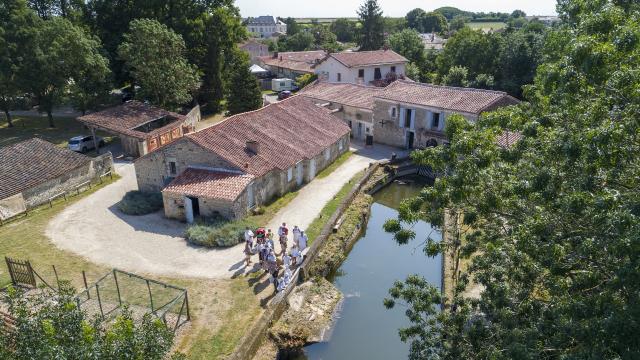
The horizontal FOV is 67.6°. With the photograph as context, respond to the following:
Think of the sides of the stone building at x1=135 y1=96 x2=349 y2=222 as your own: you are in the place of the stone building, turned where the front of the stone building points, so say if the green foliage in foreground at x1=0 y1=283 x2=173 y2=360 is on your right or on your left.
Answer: on your right

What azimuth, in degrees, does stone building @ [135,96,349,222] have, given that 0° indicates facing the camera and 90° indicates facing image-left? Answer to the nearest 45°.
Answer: approximately 315°

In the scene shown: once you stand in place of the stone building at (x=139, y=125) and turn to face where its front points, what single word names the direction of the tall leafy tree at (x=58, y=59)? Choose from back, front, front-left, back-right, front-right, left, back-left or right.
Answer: back

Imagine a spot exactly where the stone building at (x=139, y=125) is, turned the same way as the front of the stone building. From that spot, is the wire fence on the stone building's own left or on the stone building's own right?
on the stone building's own right

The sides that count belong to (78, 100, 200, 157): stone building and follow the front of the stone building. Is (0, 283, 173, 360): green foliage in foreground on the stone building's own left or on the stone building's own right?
on the stone building's own right

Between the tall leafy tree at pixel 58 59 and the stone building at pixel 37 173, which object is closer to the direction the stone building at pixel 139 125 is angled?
the stone building

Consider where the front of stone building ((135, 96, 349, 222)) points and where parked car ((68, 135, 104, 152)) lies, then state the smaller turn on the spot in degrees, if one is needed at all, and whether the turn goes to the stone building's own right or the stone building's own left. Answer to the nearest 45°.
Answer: approximately 180°

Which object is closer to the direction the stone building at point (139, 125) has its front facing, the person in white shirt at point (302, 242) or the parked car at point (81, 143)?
the person in white shirt
